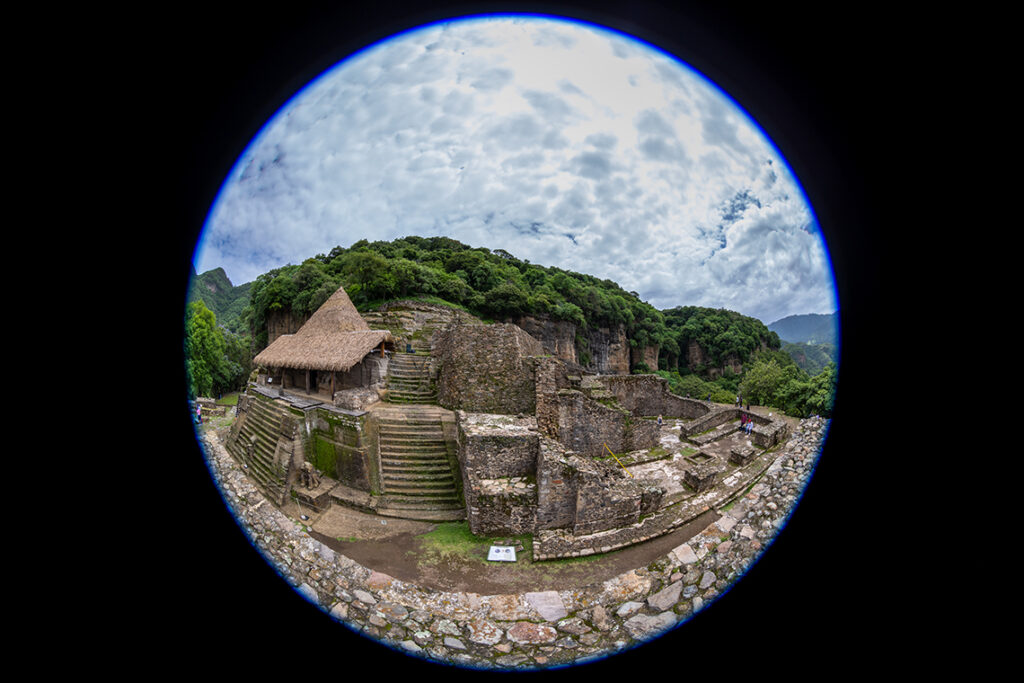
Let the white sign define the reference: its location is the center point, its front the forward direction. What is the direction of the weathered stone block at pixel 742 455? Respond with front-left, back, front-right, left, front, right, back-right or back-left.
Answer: back-left

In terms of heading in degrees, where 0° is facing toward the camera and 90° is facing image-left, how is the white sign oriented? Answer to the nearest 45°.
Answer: approximately 0°

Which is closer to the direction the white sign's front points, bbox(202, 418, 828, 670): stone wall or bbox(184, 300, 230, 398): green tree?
the stone wall

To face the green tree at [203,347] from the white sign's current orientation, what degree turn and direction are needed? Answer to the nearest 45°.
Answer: approximately 135° to its right

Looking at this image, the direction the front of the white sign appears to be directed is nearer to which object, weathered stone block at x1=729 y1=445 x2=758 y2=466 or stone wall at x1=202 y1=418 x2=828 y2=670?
the stone wall

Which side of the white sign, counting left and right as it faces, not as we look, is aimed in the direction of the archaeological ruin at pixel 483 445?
back

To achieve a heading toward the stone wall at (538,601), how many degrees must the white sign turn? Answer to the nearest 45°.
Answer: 0° — it already faces it
